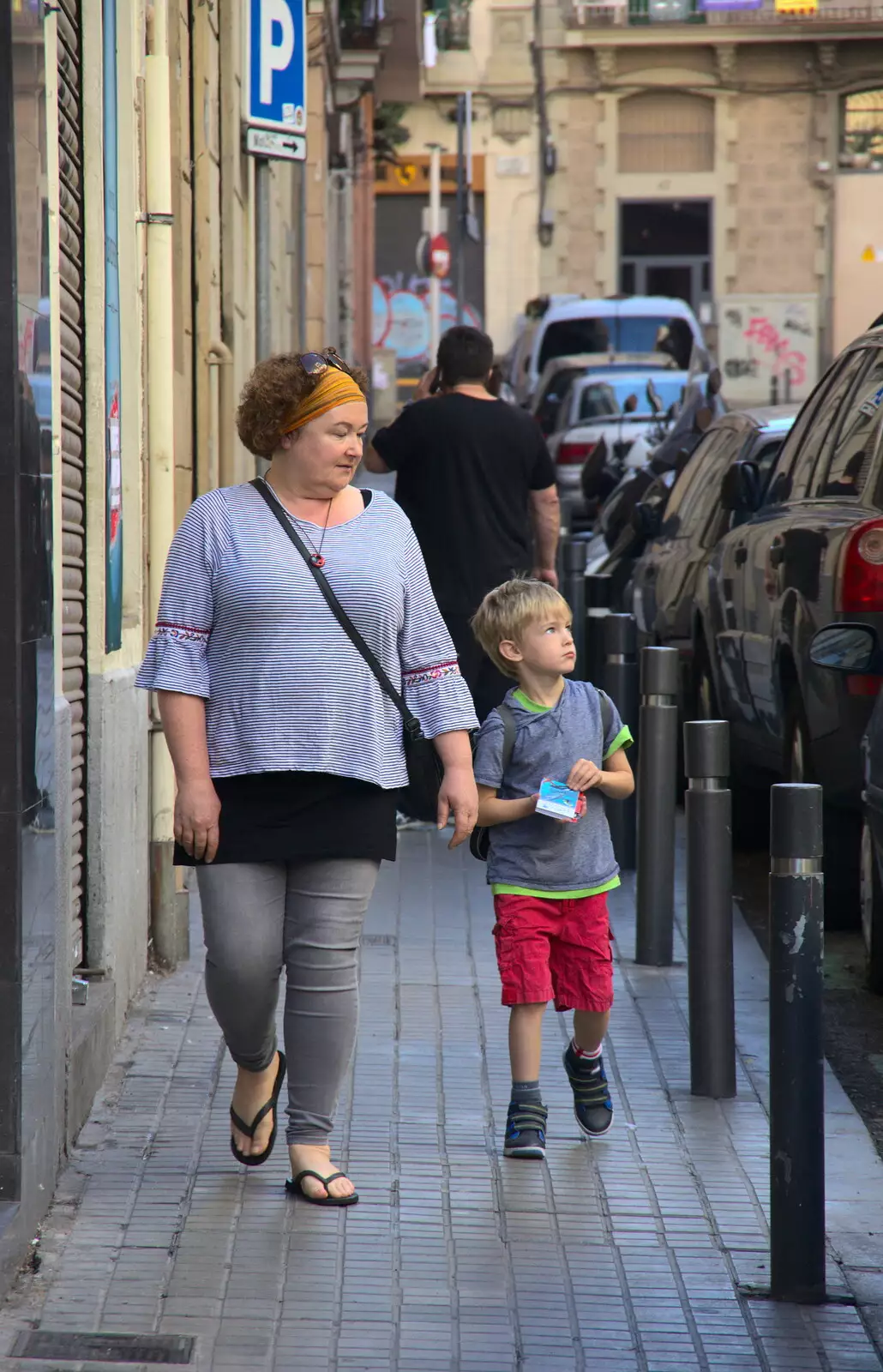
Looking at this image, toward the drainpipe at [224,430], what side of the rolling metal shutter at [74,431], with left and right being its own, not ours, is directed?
left

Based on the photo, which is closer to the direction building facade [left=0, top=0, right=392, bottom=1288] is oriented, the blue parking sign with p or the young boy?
the young boy

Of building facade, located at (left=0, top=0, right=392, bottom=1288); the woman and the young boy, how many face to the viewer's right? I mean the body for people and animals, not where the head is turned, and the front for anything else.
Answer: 1

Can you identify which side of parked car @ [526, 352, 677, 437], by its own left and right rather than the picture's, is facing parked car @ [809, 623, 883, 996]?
back

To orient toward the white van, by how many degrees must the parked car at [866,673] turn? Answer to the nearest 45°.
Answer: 0° — it already faces it

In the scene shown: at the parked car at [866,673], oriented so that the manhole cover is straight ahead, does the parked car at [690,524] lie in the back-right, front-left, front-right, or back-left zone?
back-right

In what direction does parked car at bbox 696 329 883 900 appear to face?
away from the camera

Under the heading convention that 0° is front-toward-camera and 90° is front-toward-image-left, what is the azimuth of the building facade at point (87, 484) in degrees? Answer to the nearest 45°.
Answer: approximately 270°

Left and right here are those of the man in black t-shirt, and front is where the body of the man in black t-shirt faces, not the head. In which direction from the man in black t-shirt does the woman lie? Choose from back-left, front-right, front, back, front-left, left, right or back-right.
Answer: back

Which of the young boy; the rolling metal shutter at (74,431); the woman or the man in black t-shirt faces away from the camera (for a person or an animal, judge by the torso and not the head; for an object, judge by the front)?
the man in black t-shirt

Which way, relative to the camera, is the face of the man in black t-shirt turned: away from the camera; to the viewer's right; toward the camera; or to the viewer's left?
away from the camera
